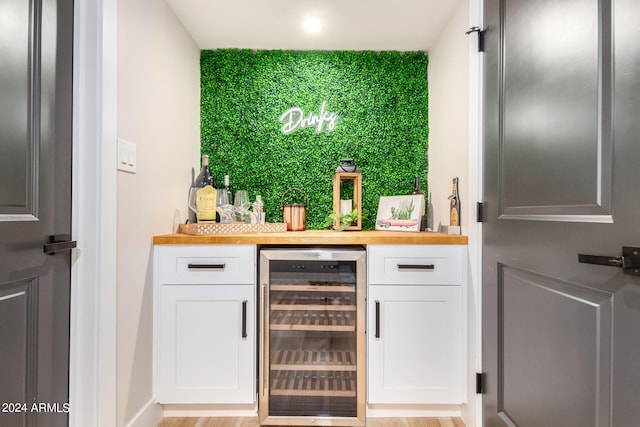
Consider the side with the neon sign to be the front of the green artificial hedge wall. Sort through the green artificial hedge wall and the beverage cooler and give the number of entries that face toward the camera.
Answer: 2

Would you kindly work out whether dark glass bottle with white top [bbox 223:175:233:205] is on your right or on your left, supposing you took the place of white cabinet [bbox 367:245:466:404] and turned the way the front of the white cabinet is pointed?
on your right

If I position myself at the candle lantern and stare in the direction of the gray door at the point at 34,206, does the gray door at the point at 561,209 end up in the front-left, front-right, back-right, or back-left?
front-left

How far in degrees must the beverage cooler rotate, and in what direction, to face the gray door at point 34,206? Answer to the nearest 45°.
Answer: approximately 45° to its right

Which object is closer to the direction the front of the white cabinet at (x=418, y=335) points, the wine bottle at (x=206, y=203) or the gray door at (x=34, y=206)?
the gray door

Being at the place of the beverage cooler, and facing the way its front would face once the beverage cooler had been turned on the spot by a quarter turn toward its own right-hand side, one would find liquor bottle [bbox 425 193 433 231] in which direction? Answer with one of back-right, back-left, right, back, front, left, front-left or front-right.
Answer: back-right

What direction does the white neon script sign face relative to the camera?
toward the camera

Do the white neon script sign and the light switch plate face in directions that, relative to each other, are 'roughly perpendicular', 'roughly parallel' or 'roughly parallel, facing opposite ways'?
roughly perpendicular

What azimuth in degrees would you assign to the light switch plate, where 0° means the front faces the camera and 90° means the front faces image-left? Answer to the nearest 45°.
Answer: approximately 315°

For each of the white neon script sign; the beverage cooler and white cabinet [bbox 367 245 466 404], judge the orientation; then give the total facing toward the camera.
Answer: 3

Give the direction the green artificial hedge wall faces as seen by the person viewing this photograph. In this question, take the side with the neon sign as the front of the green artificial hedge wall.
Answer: facing the viewer

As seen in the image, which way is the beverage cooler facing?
toward the camera

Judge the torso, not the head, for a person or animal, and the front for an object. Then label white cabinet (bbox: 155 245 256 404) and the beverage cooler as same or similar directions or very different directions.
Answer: same or similar directions
